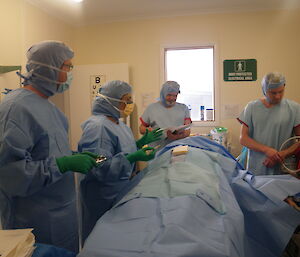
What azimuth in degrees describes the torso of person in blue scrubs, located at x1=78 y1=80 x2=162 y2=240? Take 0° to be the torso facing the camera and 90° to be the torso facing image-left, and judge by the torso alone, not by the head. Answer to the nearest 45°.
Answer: approximately 270°

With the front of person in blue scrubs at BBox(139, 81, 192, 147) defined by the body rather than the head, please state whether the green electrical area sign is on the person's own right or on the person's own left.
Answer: on the person's own left

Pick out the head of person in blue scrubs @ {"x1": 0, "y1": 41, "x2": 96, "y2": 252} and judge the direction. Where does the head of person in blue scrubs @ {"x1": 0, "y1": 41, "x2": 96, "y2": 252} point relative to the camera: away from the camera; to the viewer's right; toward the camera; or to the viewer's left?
to the viewer's right

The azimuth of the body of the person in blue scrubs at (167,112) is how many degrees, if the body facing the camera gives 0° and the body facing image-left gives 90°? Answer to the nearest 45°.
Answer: approximately 0°

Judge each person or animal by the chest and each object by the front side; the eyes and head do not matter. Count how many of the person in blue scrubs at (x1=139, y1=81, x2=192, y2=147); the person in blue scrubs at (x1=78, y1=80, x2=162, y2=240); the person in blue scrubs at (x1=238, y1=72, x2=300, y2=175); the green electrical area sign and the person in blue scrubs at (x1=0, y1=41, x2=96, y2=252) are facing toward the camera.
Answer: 3

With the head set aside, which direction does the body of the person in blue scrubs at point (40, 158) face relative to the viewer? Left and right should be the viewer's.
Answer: facing to the right of the viewer

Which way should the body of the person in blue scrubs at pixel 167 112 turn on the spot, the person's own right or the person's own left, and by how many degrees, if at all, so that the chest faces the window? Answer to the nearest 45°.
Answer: approximately 135° to the person's own left

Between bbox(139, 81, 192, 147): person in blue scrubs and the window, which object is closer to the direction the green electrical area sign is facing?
the person in blue scrubs

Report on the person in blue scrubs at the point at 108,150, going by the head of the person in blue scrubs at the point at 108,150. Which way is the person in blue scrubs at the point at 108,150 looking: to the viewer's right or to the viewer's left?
to the viewer's right

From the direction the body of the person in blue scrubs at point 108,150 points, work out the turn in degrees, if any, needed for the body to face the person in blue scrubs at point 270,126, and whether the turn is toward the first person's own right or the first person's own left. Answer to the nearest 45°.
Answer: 0° — they already face them
